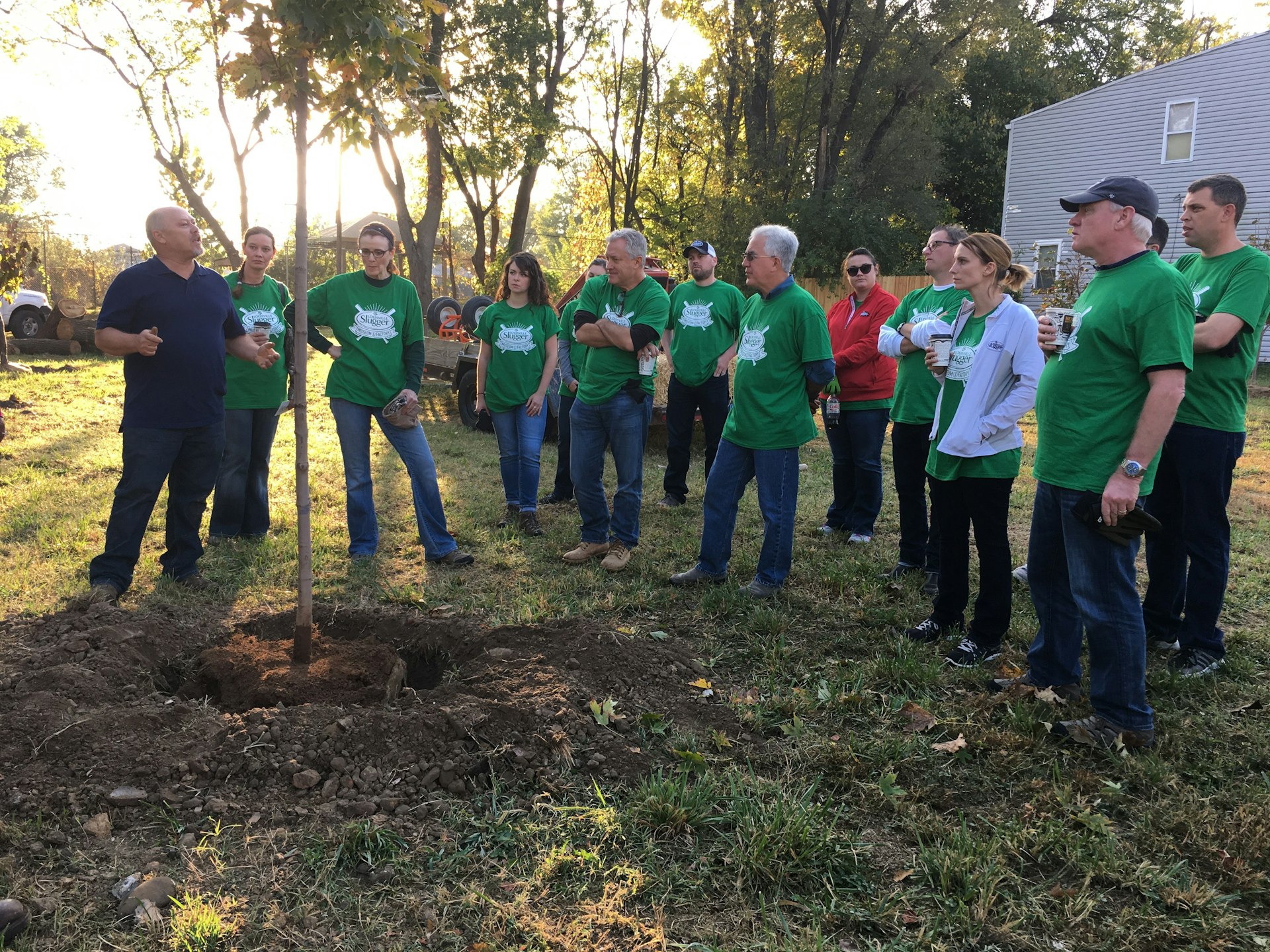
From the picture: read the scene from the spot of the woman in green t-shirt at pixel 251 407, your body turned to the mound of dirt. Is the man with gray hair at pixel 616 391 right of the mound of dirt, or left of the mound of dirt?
left

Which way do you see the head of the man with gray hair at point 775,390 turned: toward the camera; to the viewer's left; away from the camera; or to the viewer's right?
to the viewer's left

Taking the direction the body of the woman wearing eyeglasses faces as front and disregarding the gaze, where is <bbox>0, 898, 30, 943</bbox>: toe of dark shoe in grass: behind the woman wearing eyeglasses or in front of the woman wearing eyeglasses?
in front

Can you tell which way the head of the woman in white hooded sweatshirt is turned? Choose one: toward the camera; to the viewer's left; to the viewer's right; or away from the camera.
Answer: to the viewer's left

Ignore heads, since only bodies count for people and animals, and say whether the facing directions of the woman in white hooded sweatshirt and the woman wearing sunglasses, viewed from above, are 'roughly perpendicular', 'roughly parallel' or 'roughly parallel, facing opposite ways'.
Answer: roughly parallel

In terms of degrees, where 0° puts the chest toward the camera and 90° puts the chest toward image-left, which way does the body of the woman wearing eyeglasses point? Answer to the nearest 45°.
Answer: approximately 0°

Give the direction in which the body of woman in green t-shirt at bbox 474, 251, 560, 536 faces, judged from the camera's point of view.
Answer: toward the camera

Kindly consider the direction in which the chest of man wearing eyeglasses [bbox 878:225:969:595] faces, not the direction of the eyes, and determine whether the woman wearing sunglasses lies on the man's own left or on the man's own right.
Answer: on the man's own right

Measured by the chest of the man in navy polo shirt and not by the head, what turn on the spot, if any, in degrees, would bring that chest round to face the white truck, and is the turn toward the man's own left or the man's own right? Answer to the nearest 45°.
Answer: approximately 135° to the man's own left

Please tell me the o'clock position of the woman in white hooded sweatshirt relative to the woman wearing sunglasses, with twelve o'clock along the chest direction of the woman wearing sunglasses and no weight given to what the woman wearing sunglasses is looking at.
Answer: The woman in white hooded sweatshirt is roughly at 10 o'clock from the woman wearing sunglasses.

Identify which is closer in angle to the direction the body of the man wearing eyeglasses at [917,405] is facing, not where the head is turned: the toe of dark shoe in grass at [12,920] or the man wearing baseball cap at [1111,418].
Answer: the toe of dark shoe in grass

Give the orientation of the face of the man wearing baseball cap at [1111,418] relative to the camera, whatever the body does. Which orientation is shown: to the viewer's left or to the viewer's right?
to the viewer's left

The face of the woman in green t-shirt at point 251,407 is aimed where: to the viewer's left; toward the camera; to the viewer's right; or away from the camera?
toward the camera

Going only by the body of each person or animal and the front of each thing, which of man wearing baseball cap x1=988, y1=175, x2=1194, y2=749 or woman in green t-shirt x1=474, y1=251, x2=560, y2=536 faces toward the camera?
the woman in green t-shirt

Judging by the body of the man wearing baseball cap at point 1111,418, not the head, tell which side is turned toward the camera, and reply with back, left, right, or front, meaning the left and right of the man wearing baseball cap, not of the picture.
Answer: left

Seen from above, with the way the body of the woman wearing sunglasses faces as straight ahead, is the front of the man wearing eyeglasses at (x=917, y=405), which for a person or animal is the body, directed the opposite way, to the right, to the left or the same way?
the same way

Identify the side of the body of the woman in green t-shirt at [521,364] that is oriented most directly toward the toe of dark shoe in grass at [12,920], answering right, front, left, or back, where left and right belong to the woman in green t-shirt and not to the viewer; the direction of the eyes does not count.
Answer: front
